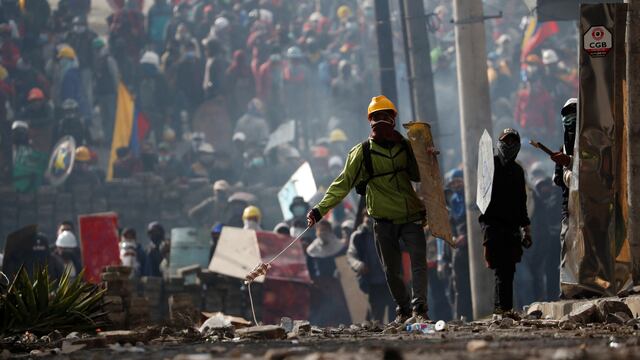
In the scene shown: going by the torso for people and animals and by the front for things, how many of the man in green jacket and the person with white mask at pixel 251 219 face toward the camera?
2

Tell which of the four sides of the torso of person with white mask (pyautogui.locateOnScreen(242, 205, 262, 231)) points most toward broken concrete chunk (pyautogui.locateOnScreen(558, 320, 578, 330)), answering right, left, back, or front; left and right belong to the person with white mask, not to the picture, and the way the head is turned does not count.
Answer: front

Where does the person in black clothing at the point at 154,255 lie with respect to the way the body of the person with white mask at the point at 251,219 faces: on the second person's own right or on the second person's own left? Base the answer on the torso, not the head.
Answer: on the second person's own right

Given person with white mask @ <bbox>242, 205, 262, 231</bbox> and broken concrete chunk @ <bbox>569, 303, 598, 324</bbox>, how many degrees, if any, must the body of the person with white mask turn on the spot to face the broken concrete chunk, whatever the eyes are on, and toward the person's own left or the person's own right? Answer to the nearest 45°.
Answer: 0° — they already face it

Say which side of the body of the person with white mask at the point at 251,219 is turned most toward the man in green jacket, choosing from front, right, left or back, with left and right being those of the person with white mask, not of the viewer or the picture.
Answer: front

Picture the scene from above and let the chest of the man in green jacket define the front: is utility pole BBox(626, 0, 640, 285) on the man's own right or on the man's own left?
on the man's own left

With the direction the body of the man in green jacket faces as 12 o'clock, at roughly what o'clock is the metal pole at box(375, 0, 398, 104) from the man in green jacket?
The metal pole is roughly at 6 o'clock from the man in green jacket.

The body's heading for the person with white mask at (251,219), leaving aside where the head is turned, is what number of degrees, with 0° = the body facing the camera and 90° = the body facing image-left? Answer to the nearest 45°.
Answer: approximately 0°

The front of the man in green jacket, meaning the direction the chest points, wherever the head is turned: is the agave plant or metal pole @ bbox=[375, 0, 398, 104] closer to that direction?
the agave plant
